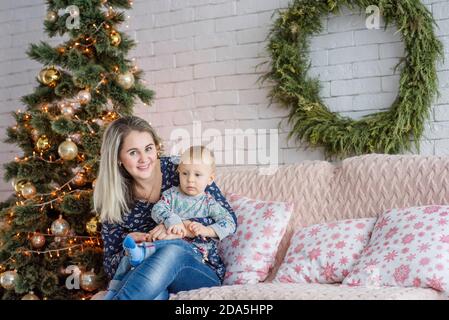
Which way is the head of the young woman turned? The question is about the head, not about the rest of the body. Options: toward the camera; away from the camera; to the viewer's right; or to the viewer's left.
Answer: toward the camera

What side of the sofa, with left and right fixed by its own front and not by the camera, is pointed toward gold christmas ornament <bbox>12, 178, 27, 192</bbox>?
right

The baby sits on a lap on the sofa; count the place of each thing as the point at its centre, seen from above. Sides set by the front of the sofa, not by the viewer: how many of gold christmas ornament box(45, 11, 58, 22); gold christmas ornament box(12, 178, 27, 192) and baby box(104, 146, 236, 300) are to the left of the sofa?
0

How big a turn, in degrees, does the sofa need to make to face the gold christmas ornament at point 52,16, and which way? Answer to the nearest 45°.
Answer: approximately 90° to its right

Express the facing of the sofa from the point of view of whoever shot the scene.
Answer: facing the viewer
